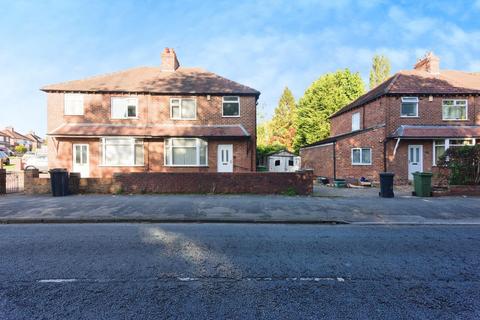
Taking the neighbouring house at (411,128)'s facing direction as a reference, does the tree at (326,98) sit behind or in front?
behind

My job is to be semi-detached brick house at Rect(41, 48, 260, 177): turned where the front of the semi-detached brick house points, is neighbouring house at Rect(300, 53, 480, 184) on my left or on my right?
on my left

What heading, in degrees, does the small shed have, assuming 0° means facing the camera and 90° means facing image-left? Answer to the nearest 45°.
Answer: approximately 0°

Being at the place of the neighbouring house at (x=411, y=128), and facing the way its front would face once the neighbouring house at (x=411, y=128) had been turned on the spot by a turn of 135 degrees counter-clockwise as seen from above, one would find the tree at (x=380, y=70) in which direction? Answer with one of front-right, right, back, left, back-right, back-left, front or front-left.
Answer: front-left

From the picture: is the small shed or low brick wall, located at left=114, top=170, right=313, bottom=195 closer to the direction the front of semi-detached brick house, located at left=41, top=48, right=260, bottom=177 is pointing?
the low brick wall

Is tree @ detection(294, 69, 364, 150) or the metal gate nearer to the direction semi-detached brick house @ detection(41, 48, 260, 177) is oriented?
the metal gate

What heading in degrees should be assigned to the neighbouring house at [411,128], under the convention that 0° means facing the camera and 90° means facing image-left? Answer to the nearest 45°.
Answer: approximately 0°
